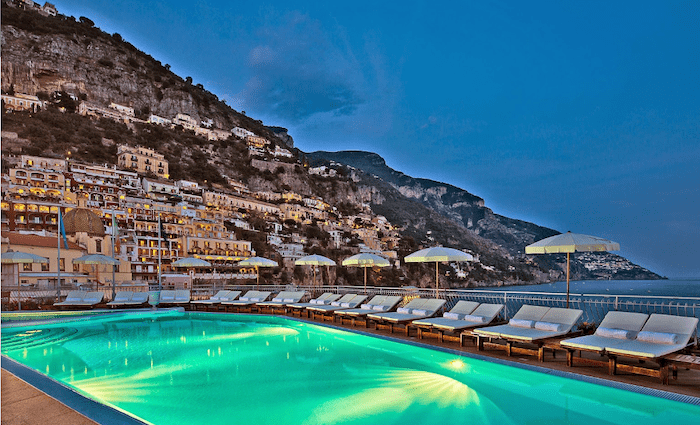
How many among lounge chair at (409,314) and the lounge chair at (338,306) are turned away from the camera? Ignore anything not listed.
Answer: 0

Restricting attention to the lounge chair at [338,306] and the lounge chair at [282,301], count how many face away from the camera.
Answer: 0

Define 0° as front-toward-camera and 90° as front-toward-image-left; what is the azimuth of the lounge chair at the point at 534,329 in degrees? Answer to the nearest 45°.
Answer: approximately 45°

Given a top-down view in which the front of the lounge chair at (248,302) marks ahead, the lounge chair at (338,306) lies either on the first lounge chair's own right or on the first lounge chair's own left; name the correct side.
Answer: on the first lounge chair's own left

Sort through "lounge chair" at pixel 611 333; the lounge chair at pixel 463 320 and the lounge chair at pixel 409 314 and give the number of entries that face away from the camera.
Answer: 0

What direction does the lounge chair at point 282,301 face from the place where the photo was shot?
facing the viewer and to the left of the viewer

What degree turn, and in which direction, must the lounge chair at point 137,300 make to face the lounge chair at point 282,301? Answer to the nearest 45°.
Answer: approximately 90° to its left
